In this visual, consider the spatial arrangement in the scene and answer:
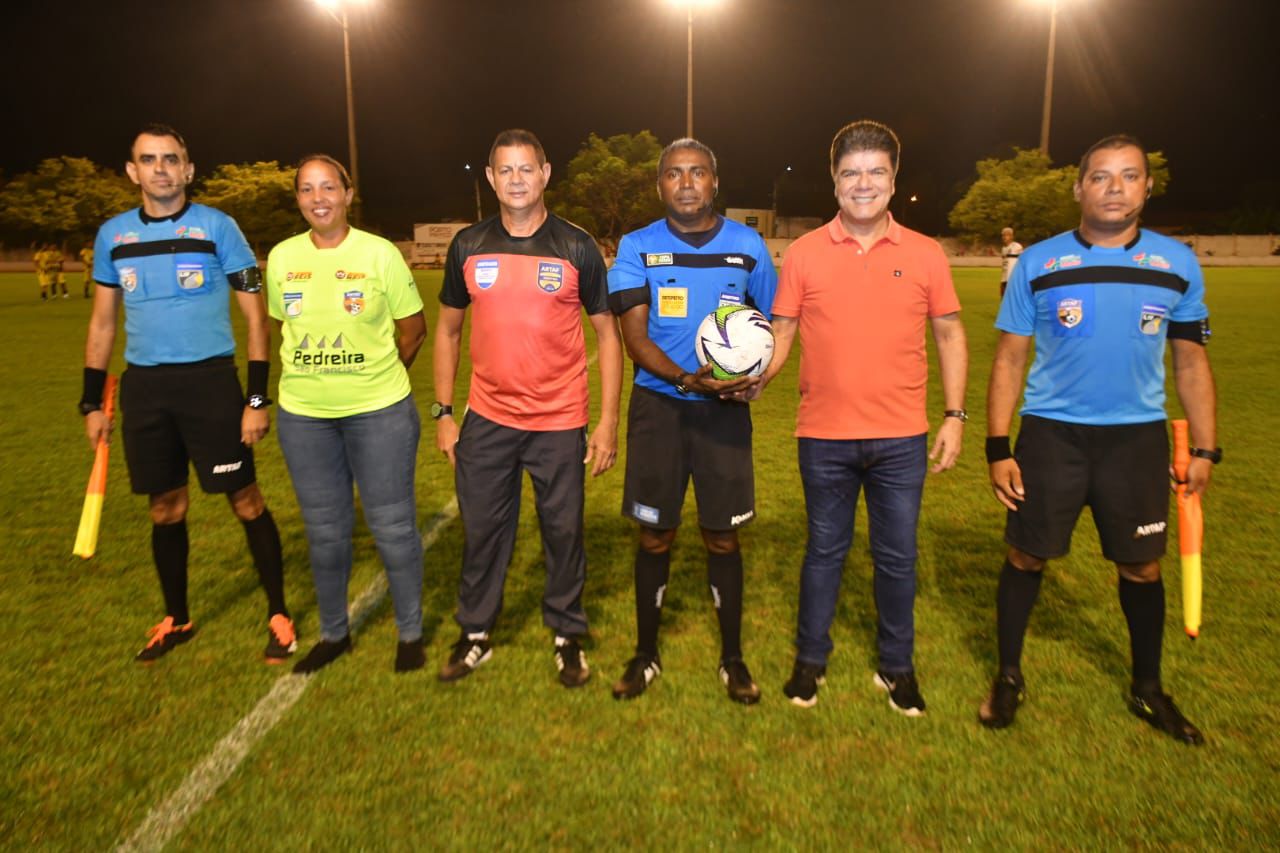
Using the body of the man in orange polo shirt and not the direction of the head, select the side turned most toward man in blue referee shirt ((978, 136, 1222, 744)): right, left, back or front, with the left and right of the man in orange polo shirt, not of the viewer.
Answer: left

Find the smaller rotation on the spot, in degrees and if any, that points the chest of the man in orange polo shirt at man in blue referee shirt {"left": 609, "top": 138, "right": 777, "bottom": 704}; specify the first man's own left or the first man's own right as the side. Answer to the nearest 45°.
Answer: approximately 90° to the first man's own right

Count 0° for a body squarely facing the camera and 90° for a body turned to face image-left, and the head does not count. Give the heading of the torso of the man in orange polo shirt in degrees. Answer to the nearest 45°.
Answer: approximately 0°

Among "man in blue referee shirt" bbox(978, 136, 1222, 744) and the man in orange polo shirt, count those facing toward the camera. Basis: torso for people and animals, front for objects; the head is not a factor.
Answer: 2

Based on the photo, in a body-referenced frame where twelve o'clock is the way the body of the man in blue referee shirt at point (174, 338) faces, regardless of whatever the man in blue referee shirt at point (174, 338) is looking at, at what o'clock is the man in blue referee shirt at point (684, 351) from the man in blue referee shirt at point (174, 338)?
the man in blue referee shirt at point (684, 351) is roughly at 10 o'clock from the man in blue referee shirt at point (174, 338).

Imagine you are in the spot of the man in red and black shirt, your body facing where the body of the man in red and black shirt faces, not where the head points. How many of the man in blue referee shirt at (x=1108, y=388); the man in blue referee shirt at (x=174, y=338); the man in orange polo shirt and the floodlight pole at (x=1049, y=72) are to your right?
1

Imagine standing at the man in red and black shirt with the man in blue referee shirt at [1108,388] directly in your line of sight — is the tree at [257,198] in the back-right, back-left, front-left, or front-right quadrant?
back-left

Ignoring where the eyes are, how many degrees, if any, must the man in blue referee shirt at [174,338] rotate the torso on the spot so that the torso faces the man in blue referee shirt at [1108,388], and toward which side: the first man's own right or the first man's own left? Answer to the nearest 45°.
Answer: approximately 45° to the first man's own left

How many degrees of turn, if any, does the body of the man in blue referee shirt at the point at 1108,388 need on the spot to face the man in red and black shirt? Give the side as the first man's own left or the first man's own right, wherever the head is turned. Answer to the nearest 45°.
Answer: approximately 90° to the first man's own right
